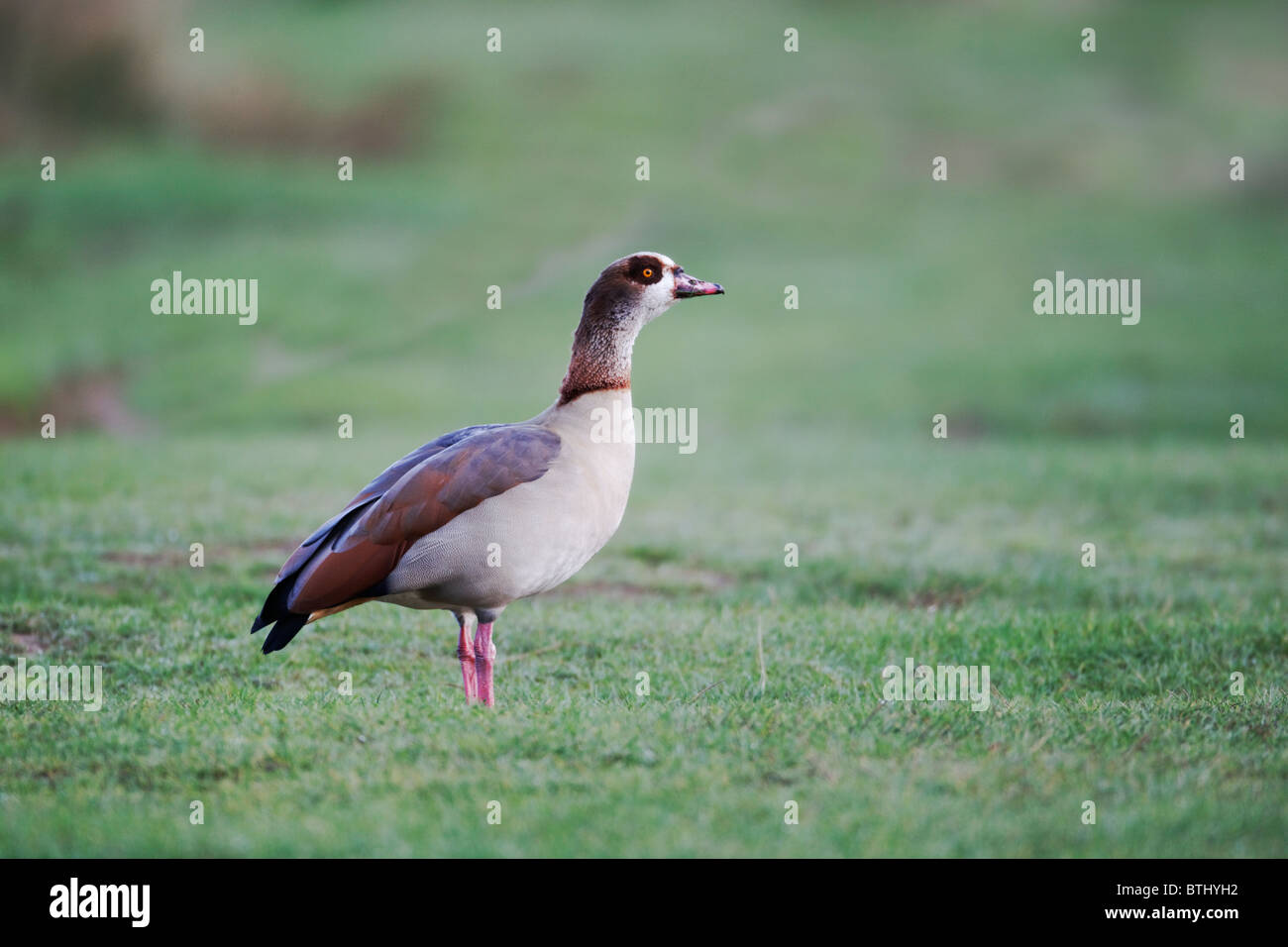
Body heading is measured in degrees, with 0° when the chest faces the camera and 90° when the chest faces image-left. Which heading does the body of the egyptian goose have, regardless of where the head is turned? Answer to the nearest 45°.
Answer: approximately 270°
